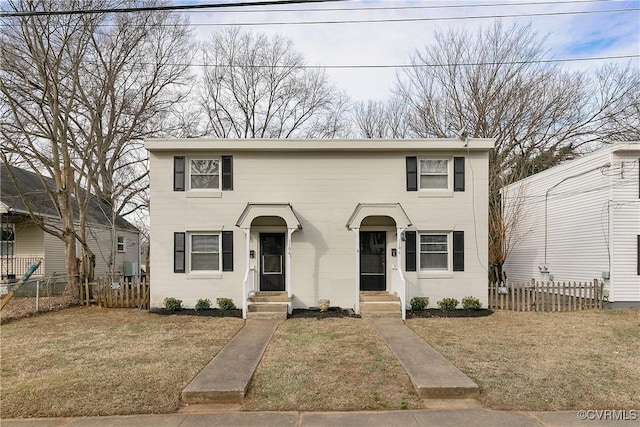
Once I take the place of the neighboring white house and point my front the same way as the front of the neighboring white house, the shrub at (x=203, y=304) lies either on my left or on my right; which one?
on my right

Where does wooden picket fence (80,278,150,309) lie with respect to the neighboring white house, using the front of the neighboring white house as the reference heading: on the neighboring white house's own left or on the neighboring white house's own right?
on the neighboring white house's own right

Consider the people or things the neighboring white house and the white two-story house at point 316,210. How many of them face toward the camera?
2

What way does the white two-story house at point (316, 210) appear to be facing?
toward the camera

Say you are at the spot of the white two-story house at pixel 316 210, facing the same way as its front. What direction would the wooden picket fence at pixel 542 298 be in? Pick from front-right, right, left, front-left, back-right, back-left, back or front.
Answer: left

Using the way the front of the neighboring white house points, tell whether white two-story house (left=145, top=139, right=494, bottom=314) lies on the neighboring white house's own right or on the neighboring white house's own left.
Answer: on the neighboring white house's own right

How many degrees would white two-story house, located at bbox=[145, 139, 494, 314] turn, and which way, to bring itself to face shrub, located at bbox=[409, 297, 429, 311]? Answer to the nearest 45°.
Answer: approximately 90° to its left

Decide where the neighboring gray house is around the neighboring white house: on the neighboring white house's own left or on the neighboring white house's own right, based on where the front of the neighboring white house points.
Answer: on the neighboring white house's own right

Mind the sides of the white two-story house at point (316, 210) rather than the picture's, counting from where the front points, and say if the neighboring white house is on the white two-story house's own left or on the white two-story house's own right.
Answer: on the white two-story house's own left
